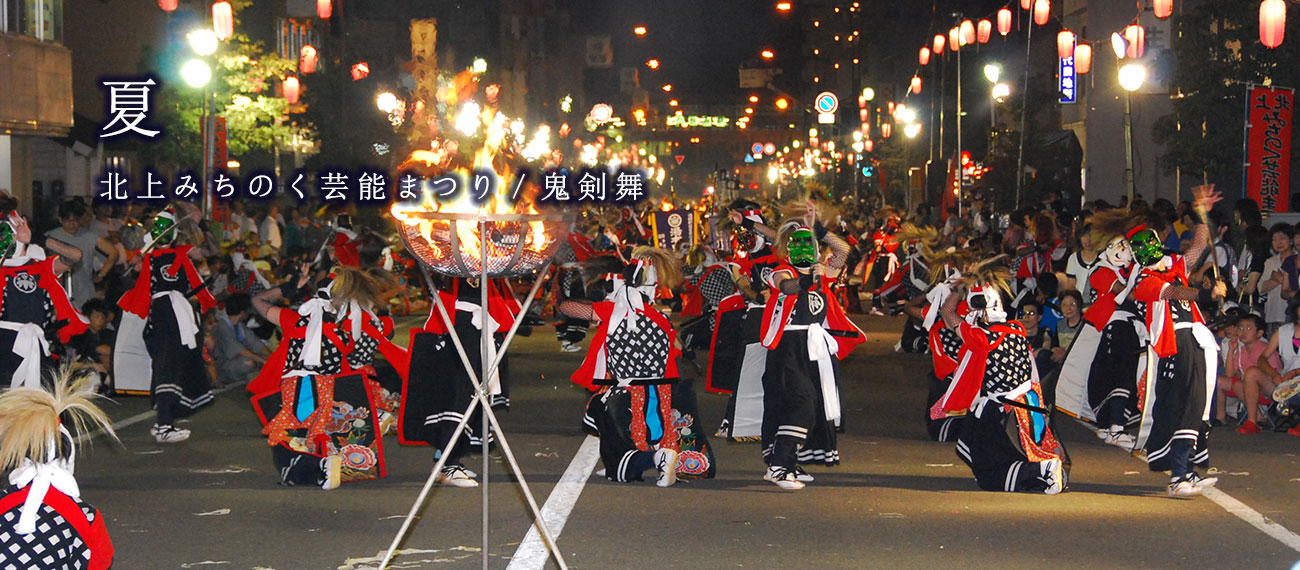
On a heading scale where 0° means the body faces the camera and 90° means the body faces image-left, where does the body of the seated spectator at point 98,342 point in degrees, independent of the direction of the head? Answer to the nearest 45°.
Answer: approximately 315°

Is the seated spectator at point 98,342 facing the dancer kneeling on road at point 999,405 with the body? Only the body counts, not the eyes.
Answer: yes

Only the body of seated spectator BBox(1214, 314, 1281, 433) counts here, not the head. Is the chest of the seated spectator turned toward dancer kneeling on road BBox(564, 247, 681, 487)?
yes

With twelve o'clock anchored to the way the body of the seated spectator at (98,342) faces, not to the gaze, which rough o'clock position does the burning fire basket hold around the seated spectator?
The burning fire basket is roughly at 1 o'clock from the seated spectator.

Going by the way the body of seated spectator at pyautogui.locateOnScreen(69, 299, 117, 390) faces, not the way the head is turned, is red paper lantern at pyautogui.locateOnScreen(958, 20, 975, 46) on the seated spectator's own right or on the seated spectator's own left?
on the seated spectator's own left

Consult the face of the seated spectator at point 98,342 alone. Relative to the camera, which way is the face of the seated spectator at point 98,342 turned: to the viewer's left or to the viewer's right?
to the viewer's right
